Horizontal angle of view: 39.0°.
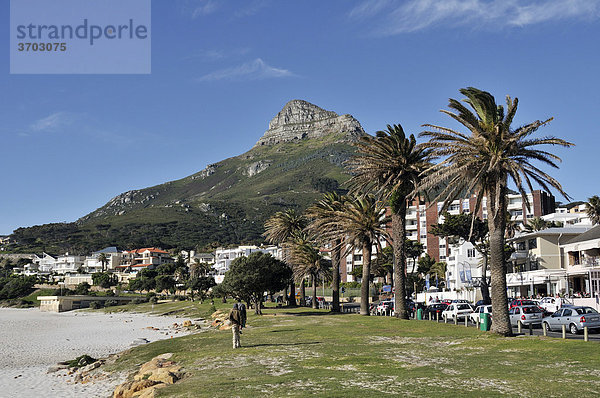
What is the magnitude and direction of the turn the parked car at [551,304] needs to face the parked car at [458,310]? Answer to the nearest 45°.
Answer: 0° — it already faces it

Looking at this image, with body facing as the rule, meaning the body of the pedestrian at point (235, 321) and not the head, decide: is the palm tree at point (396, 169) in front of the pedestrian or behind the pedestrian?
in front

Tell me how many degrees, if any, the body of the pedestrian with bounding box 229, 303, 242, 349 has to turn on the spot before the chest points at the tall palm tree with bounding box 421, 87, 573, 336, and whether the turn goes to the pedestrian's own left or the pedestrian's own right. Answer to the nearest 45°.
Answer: approximately 90° to the pedestrian's own right

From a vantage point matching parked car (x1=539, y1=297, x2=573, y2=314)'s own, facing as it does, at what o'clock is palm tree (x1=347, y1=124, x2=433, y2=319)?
The palm tree is roughly at 12 o'clock from the parked car.

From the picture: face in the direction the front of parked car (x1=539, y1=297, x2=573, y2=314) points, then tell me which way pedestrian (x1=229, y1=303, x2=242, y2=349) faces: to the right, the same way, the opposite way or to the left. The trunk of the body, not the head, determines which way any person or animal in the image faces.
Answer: to the right

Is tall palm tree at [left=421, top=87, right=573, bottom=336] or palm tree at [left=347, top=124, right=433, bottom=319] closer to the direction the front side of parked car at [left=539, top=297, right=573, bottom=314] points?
the palm tree

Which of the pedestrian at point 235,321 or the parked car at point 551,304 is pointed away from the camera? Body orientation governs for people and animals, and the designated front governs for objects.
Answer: the pedestrian

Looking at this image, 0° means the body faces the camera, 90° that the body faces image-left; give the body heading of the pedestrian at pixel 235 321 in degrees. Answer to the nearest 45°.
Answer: approximately 180°

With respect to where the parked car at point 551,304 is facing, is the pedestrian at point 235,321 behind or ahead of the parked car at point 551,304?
ahead
